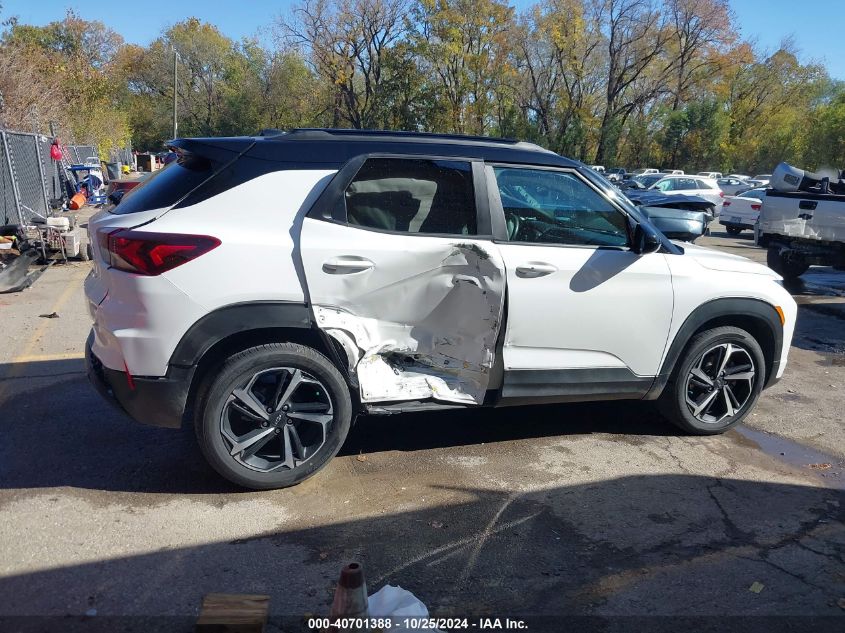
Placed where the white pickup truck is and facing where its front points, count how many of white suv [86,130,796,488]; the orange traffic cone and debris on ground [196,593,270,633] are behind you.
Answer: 3

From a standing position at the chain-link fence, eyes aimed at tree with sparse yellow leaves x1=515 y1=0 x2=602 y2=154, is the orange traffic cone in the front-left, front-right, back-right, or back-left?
back-right

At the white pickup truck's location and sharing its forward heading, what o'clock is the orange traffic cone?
The orange traffic cone is roughly at 6 o'clock from the white pickup truck.

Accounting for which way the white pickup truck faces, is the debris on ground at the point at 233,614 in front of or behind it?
behind

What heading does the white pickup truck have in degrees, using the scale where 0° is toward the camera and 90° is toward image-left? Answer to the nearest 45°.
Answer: approximately 180°

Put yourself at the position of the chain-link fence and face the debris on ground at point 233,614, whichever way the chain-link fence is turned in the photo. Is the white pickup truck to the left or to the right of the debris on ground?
left

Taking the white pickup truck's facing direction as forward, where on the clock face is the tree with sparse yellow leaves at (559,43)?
The tree with sparse yellow leaves is roughly at 11 o'clock from the white pickup truck.

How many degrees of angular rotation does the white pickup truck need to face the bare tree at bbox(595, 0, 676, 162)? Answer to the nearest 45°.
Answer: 0° — it already faces it

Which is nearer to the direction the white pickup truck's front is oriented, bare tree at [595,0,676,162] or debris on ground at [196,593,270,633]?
the bare tree
